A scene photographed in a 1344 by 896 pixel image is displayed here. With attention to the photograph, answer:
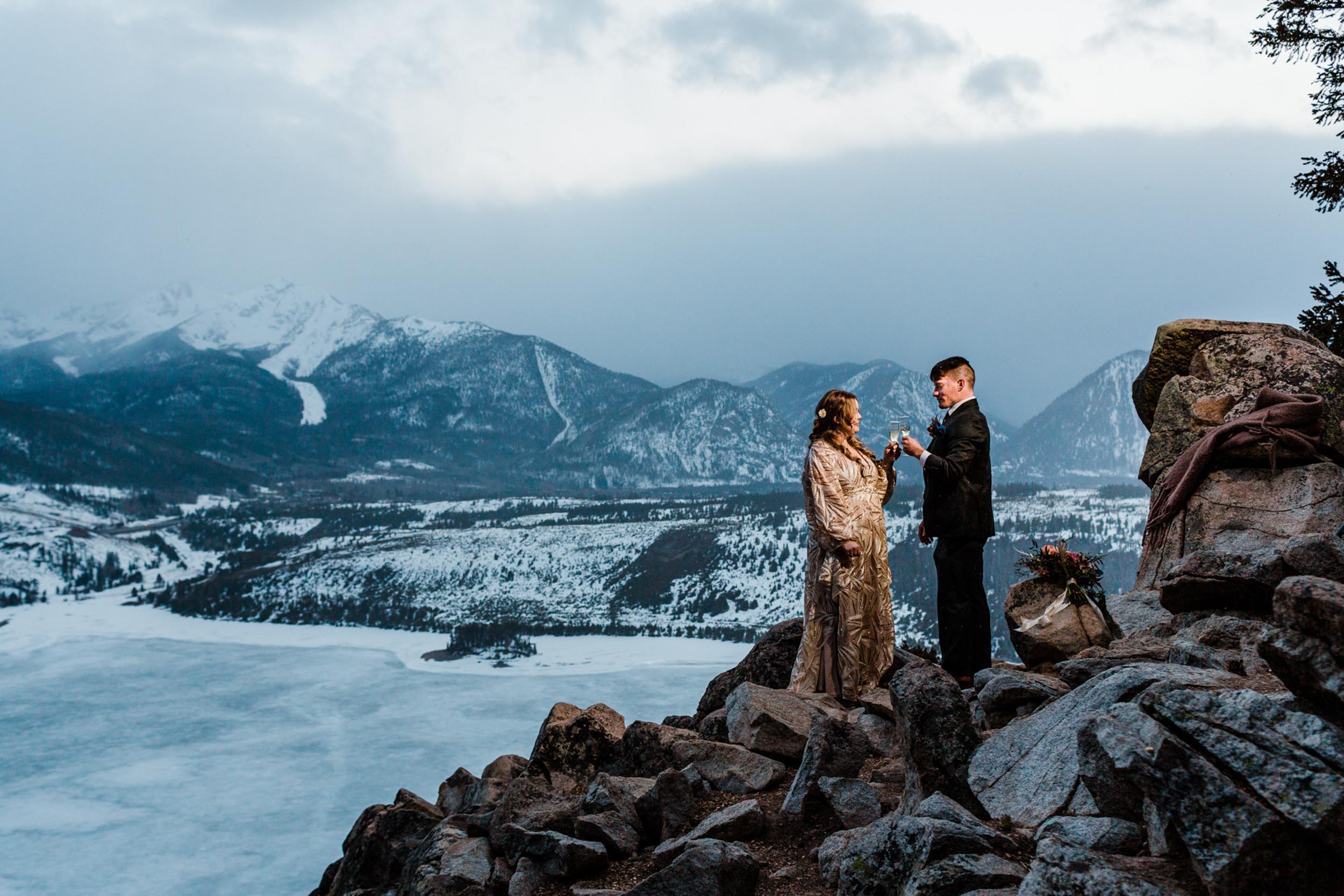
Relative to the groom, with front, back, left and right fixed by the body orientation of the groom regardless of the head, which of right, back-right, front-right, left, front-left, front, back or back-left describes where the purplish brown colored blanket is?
back-right

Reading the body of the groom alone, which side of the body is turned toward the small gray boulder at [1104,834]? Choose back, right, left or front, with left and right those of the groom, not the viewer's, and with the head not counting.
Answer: left

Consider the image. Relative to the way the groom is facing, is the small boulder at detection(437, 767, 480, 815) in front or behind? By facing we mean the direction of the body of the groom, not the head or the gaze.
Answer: in front

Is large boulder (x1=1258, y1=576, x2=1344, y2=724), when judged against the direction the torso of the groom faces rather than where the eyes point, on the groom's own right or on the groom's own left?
on the groom's own left

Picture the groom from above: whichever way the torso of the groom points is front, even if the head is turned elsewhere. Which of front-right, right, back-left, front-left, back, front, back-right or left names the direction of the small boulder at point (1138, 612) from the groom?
back-right

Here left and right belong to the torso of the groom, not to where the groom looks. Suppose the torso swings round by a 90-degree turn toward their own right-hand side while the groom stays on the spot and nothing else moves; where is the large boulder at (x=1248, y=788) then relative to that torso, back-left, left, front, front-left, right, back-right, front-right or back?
back

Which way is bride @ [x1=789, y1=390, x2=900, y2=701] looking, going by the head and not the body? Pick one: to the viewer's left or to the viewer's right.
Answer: to the viewer's right

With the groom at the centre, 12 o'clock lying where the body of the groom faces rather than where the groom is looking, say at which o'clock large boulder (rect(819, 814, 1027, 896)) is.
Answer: The large boulder is roughly at 9 o'clock from the groom.

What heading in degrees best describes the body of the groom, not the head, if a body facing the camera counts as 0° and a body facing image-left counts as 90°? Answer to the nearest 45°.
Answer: approximately 90°

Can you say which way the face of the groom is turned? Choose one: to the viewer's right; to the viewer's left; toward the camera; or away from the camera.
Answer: to the viewer's left
